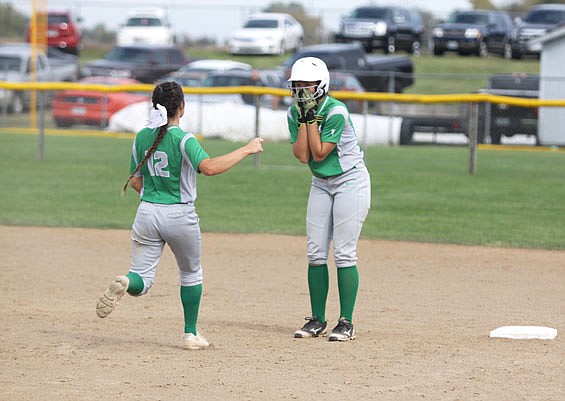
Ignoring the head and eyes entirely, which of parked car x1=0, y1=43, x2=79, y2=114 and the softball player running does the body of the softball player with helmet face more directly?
the softball player running

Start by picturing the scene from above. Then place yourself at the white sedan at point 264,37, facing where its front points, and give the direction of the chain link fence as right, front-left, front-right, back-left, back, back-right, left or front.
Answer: front-left

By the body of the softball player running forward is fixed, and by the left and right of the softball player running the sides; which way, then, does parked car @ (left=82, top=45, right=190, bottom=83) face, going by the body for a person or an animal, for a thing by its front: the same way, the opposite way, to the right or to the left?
the opposite way

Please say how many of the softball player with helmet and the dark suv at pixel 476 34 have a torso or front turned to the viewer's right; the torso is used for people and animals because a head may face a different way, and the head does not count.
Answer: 0

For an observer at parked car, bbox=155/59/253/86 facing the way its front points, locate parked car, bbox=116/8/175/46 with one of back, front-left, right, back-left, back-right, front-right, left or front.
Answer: back-right

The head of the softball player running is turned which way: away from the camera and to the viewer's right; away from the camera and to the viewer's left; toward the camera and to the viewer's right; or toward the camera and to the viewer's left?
away from the camera and to the viewer's right

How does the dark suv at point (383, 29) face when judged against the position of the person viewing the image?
facing the viewer and to the left of the viewer

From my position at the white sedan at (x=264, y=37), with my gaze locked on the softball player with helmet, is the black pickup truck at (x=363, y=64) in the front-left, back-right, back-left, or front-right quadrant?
front-left

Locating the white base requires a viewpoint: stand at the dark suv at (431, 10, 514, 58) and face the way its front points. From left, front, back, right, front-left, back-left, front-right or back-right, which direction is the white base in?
front-left

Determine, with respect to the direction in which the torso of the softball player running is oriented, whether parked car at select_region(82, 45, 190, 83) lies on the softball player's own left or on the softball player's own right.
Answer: on the softball player's own left

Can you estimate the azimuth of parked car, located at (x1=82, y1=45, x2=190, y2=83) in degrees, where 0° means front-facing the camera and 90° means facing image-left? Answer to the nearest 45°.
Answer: approximately 45°

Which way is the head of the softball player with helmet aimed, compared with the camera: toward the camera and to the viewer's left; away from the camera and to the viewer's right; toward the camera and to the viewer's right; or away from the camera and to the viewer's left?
toward the camera and to the viewer's left

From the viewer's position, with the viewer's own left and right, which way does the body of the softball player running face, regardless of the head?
facing away from the viewer and to the right of the viewer

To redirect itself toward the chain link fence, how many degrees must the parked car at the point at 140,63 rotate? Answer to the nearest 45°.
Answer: approximately 45° to its left
